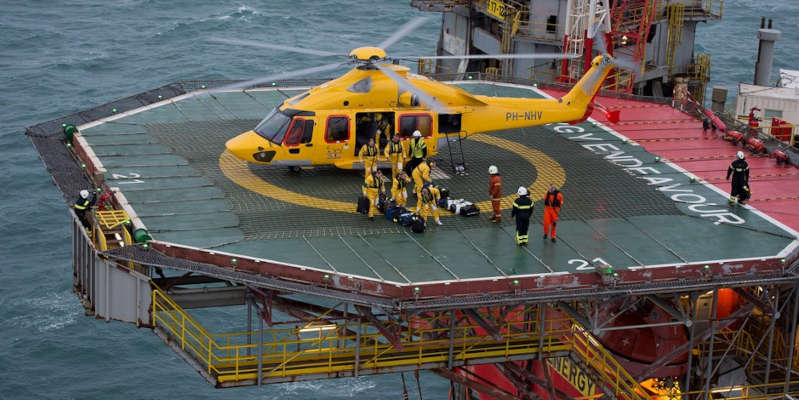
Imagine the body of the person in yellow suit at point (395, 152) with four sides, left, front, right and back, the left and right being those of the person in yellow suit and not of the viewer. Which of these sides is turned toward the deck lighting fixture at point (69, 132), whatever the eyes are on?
right

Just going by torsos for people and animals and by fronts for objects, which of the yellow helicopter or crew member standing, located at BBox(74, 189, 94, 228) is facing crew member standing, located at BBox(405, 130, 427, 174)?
crew member standing, located at BBox(74, 189, 94, 228)

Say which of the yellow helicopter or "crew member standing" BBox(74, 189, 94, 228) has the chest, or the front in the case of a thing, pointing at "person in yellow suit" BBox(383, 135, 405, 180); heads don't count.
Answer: the crew member standing

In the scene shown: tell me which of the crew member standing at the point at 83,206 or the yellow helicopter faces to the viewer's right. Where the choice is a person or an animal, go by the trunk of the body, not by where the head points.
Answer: the crew member standing

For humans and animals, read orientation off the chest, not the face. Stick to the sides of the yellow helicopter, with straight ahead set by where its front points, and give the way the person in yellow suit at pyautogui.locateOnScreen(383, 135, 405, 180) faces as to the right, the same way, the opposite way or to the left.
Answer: to the left

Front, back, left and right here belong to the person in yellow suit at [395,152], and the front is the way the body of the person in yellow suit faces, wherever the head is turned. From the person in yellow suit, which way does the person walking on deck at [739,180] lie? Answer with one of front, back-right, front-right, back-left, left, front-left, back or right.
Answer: left

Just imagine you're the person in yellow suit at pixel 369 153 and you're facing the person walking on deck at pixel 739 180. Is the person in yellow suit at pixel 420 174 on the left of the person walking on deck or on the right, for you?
right

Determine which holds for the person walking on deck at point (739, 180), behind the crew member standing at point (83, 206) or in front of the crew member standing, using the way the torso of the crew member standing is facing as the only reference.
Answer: in front

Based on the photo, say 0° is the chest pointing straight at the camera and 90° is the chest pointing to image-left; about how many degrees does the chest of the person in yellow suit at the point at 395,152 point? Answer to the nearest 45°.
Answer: approximately 0°

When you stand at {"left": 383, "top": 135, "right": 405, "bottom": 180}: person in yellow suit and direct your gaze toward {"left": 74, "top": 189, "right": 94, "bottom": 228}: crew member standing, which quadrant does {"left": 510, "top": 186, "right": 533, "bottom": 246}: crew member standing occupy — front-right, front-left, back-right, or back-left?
back-left

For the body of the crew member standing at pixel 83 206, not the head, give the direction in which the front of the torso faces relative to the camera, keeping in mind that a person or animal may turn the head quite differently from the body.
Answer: to the viewer's right

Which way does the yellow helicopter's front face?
to the viewer's left

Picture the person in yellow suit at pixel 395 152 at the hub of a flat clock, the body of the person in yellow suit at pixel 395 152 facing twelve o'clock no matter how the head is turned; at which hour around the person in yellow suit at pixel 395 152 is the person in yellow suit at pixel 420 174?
the person in yellow suit at pixel 420 174 is roughly at 11 o'clock from the person in yellow suit at pixel 395 152.

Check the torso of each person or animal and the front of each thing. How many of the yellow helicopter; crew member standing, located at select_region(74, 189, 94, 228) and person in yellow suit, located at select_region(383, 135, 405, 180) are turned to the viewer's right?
1
